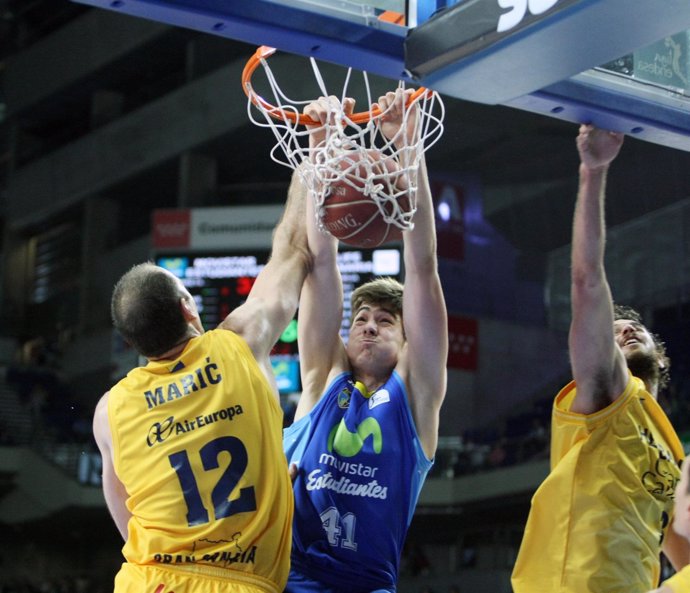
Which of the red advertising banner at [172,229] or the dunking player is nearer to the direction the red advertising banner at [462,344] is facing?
the dunking player

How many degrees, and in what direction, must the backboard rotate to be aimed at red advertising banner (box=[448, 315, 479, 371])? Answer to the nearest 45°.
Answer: approximately 45° to its right

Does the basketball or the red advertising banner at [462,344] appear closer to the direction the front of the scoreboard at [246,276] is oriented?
the basketball

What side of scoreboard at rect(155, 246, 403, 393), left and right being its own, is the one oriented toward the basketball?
front

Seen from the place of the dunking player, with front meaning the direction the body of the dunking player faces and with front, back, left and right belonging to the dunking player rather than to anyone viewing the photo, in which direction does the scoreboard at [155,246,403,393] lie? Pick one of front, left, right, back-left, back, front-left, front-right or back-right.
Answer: back

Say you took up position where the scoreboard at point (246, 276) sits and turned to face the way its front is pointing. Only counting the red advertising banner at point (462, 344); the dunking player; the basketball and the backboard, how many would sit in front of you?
3

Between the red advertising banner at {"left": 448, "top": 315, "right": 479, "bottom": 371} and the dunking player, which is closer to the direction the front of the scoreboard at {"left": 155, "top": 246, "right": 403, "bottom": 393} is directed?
the dunking player

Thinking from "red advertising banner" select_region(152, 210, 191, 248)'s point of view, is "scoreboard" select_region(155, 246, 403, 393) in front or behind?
in front

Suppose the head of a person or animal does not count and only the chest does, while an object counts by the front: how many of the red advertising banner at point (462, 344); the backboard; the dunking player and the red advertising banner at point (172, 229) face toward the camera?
3
